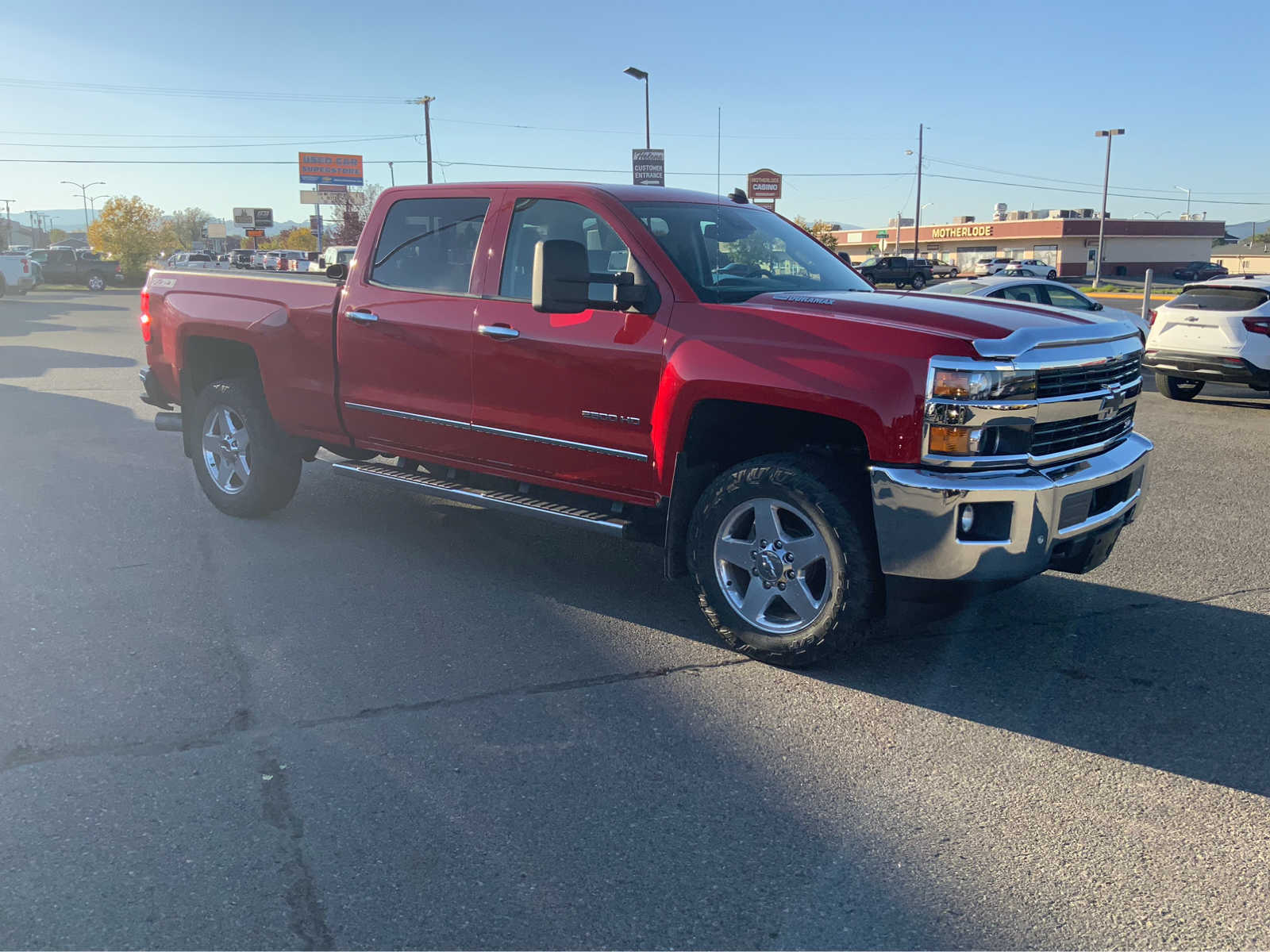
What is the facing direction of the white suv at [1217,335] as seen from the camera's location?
facing away from the viewer and to the right of the viewer

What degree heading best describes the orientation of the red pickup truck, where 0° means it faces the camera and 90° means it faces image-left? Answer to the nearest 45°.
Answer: approximately 315°

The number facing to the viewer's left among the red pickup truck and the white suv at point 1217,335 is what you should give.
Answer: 0

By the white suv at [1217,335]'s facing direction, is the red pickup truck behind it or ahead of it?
behind

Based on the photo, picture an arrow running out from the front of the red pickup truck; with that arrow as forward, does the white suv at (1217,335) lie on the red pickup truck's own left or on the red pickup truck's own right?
on the red pickup truck's own left

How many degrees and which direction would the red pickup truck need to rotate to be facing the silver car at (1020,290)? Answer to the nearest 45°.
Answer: approximately 90° to its left
